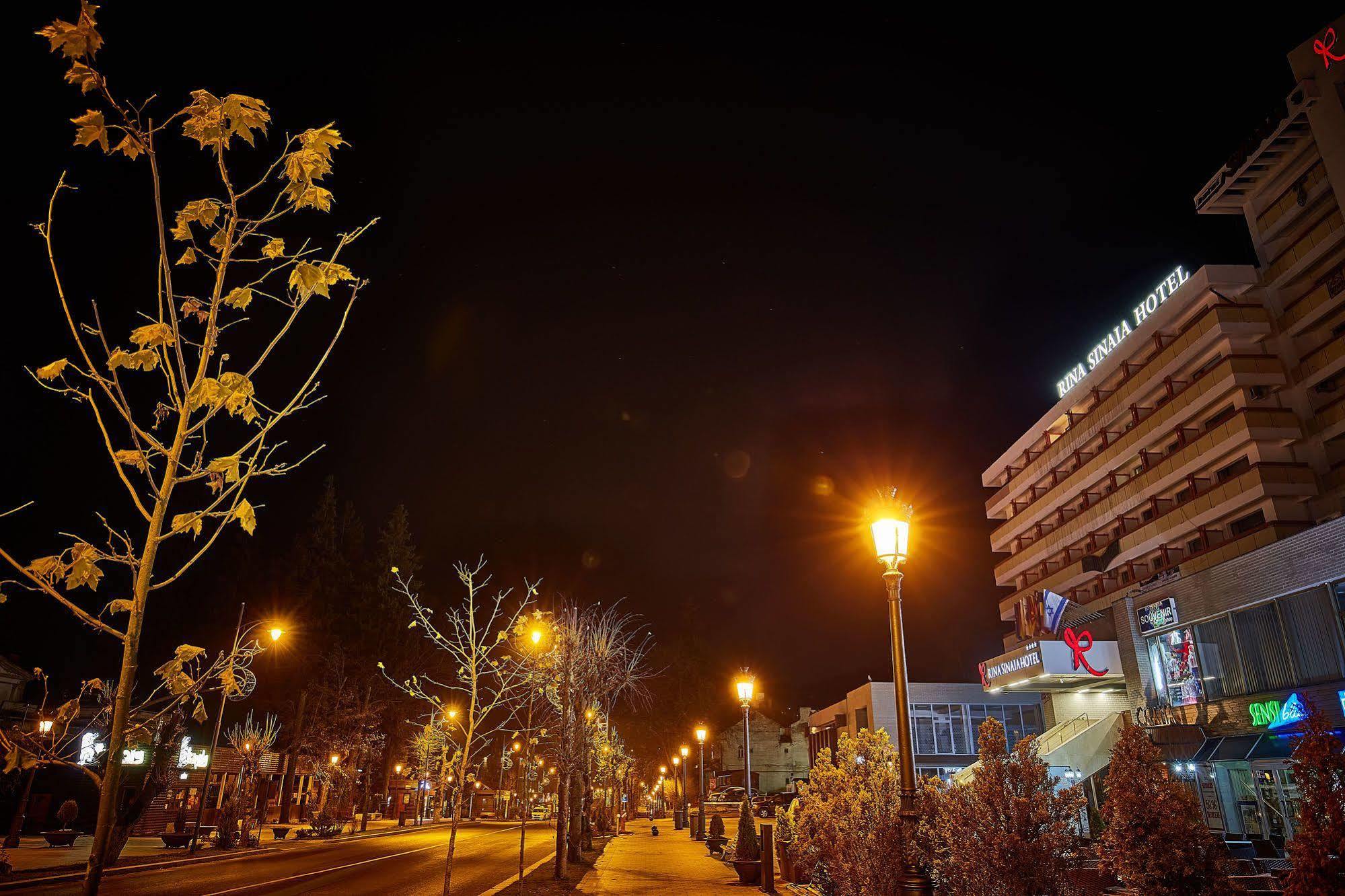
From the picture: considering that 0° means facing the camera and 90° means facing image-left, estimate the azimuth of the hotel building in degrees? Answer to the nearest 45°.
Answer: approximately 45°

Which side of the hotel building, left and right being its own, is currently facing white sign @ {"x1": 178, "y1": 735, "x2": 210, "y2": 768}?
front

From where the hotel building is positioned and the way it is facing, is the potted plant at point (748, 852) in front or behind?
in front

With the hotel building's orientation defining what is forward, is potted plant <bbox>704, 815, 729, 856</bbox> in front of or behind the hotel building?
in front

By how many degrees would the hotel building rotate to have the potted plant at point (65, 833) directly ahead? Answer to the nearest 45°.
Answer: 0° — it already faces it

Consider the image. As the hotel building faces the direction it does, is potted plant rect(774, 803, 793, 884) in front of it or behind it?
in front

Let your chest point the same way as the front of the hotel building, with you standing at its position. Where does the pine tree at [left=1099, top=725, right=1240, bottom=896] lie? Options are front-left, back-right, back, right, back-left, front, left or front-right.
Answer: front-left

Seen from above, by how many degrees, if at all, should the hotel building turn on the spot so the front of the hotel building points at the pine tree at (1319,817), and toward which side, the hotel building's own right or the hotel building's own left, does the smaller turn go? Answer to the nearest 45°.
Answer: approximately 45° to the hotel building's own left
